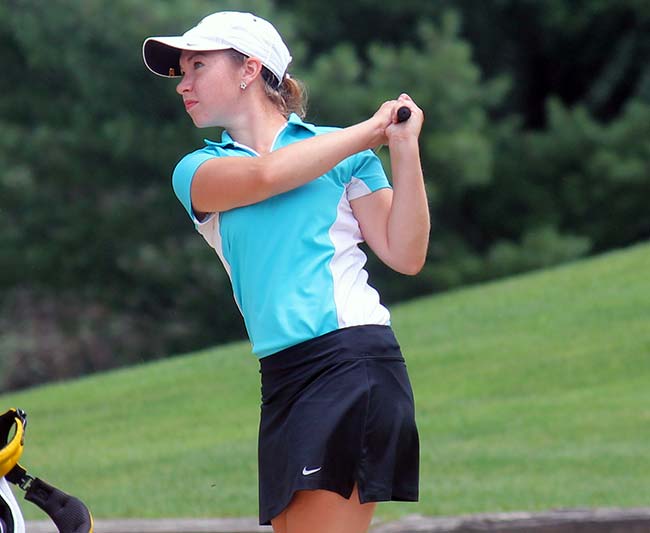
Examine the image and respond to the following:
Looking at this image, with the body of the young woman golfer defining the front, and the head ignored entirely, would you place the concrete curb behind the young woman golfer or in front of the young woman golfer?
behind

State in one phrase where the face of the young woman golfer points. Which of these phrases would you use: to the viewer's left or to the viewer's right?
to the viewer's left

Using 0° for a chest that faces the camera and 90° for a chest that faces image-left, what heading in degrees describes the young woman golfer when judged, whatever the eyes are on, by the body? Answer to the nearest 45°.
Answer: approximately 45°

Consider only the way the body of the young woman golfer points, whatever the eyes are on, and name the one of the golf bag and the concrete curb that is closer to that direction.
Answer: the golf bag

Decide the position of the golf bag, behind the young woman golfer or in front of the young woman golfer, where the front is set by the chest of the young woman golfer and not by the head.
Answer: in front
